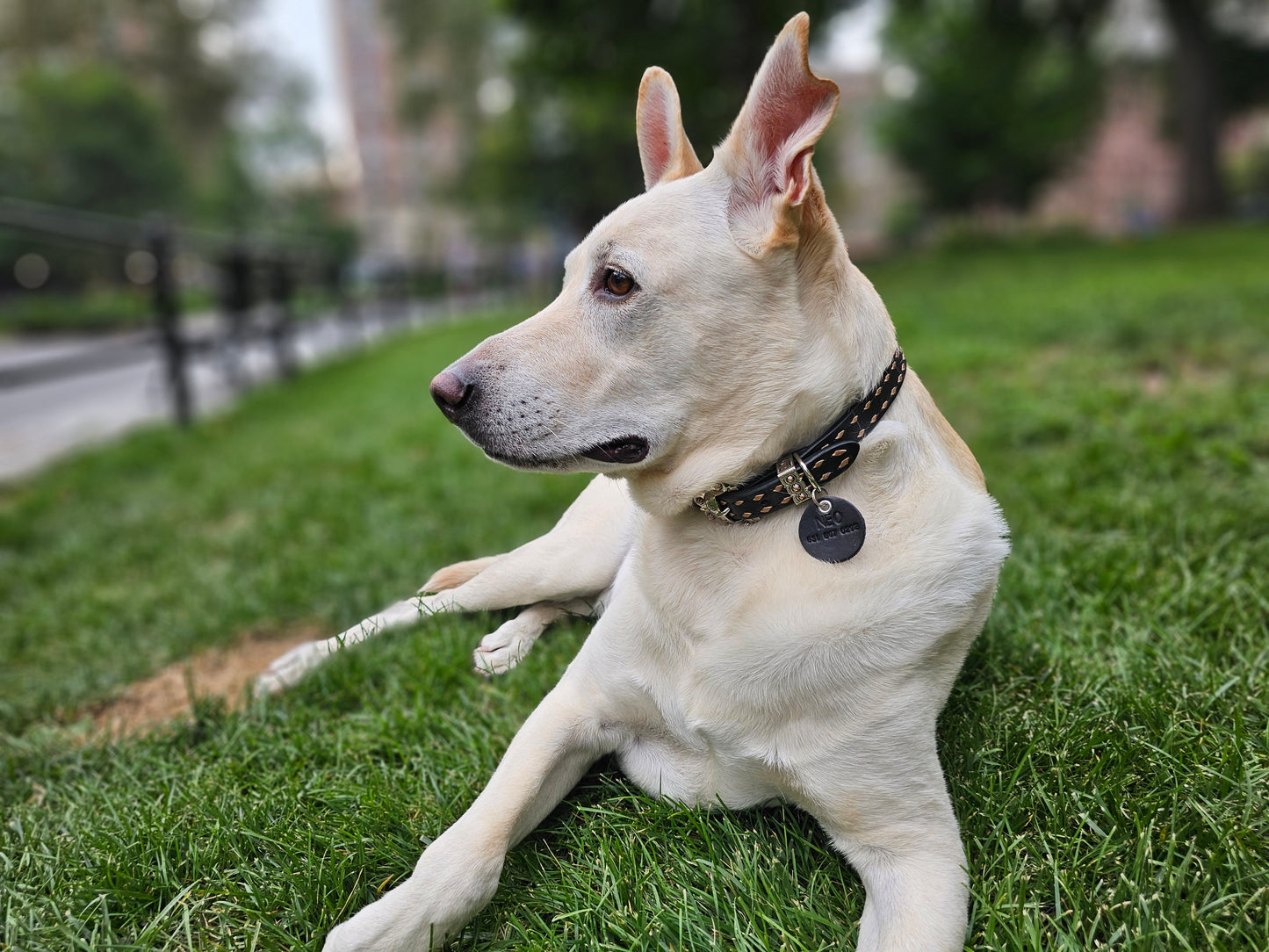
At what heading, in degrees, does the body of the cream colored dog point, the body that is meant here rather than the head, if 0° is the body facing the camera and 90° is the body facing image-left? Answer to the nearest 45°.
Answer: approximately 0°

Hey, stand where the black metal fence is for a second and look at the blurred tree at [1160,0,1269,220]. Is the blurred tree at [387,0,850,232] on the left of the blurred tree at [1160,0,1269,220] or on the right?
left

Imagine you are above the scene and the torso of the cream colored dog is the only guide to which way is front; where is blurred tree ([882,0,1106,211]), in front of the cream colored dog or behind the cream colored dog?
behind

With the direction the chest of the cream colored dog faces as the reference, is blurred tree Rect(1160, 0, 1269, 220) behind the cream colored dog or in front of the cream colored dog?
behind

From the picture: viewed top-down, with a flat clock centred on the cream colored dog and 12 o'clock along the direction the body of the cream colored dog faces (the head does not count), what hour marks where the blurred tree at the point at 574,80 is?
The blurred tree is roughly at 6 o'clock from the cream colored dog.

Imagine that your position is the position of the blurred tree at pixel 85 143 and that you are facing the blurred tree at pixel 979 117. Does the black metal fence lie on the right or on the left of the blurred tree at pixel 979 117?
right

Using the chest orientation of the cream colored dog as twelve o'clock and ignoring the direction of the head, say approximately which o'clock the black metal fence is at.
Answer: The black metal fence is roughly at 5 o'clock from the cream colored dog.

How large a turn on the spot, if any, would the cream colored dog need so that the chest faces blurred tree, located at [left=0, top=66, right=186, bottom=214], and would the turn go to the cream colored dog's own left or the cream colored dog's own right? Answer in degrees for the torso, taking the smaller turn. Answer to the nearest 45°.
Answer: approximately 135° to the cream colored dog's own right
